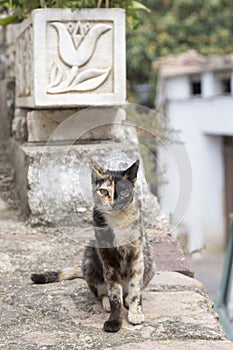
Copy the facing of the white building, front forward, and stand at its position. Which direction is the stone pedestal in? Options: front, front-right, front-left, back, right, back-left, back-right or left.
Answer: front

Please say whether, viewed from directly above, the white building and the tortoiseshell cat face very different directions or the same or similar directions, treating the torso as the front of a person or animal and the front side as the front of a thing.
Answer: same or similar directions

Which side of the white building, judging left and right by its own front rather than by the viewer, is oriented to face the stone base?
front

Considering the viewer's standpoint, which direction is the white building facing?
facing the viewer

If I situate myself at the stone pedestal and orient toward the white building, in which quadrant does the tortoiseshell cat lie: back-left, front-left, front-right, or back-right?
back-right

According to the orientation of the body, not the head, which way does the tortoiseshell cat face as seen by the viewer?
toward the camera

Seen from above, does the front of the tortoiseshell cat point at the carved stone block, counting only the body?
no

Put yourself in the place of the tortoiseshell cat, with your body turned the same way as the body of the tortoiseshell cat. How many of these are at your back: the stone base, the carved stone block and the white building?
3

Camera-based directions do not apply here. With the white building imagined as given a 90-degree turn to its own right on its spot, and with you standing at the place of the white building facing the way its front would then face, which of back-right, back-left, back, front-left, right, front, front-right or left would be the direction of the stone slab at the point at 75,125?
left

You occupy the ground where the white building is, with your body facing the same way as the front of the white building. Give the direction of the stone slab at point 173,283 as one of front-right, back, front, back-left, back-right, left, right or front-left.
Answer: front

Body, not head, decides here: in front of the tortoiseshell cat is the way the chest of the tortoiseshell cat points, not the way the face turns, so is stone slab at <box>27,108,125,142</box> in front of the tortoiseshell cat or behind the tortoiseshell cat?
behind

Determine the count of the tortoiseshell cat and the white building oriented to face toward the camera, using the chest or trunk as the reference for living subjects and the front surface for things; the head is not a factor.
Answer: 2

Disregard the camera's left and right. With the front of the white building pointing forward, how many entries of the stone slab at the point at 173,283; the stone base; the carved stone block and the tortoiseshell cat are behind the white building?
0

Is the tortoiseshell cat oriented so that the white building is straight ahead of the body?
no

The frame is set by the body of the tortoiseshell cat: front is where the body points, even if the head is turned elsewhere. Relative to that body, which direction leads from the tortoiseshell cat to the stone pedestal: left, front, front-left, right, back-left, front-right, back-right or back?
back
